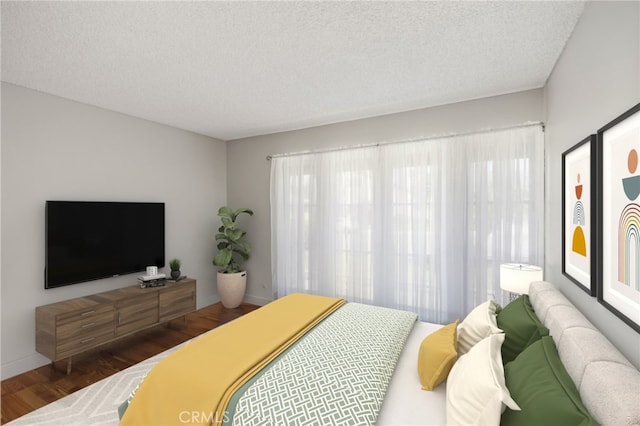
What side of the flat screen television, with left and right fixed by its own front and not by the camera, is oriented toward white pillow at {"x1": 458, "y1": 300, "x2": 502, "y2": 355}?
front

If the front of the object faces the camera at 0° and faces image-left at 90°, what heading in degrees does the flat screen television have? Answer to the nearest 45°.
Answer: approximately 315°

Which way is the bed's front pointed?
to the viewer's left

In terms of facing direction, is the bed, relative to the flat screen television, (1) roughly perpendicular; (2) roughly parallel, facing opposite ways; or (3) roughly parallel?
roughly parallel, facing opposite ways

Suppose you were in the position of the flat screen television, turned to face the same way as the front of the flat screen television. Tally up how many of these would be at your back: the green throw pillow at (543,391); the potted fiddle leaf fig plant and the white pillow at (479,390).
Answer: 0

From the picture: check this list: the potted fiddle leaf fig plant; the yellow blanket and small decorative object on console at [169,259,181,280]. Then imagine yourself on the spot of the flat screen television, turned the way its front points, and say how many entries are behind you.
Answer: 0

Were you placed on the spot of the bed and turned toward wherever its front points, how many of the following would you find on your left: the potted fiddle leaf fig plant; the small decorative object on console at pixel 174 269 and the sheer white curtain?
0

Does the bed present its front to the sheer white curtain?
no

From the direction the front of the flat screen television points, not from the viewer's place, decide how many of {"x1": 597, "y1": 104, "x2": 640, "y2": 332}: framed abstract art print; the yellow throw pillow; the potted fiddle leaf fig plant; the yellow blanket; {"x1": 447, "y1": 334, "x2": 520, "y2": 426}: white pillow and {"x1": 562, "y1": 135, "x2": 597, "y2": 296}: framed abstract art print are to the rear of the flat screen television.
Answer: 0

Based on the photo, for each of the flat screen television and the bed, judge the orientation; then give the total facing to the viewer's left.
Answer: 1

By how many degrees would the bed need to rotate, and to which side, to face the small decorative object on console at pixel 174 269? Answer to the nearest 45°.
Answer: approximately 45° to its right

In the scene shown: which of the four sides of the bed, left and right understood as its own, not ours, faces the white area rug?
front
